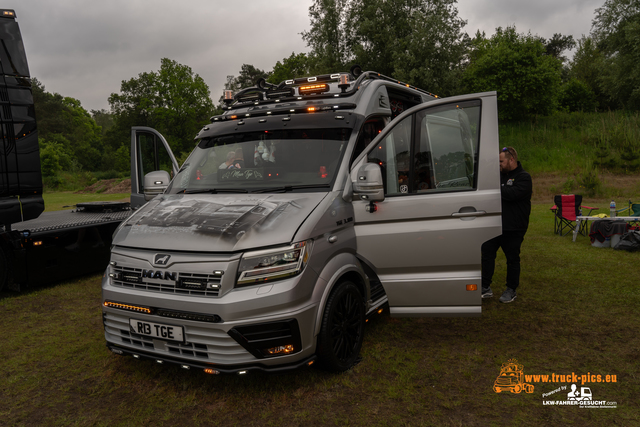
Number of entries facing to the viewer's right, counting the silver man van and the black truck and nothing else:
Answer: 0

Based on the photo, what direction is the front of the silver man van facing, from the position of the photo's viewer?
facing the viewer and to the left of the viewer

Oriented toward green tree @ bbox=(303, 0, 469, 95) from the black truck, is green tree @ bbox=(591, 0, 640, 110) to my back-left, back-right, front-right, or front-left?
front-right

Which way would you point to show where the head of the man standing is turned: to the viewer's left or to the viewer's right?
to the viewer's left
